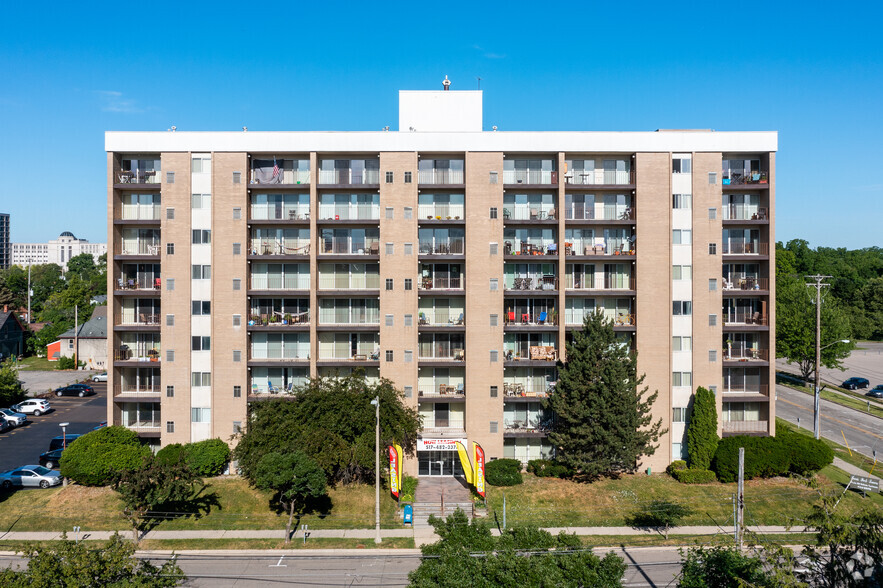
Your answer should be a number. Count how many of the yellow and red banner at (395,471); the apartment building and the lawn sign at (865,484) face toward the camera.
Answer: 3

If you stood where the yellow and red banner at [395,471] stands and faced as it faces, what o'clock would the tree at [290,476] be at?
The tree is roughly at 2 o'clock from the yellow and red banner.

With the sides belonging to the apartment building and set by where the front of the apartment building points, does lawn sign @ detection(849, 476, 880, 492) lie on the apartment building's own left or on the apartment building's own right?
on the apartment building's own left

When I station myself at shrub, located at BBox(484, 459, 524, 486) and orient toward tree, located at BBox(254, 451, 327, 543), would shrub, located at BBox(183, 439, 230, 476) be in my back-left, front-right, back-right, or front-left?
front-right

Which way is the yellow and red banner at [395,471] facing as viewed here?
toward the camera

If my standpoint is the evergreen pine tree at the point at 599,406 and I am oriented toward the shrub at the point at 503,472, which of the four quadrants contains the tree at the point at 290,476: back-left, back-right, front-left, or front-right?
front-left

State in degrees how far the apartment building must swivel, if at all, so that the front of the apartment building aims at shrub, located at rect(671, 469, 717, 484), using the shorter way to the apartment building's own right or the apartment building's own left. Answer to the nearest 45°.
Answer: approximately 90° to the apartment building's own left

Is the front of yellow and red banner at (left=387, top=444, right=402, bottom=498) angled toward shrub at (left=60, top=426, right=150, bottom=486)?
no

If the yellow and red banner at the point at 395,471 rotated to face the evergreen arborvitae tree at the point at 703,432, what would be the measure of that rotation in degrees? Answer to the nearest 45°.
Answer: approximately 90° to its left

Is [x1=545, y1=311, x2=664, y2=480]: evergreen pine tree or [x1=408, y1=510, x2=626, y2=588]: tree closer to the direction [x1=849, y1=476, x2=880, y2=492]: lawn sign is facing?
the tree

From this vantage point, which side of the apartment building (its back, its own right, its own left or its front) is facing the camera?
front

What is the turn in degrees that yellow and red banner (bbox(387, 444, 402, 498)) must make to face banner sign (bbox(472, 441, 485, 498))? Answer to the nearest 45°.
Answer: approximately 90° to its left

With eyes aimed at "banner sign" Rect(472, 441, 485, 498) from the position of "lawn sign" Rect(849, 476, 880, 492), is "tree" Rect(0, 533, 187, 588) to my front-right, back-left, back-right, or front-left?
front-left

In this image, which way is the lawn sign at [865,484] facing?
toward the camera

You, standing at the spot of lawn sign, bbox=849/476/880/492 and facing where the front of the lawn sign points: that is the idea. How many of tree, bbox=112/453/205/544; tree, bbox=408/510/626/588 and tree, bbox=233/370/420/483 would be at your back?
0

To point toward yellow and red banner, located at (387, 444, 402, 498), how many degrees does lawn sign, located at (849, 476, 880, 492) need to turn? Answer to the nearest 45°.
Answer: approximately 45° to its right

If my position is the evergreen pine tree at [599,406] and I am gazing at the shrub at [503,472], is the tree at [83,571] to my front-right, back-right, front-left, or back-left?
front-left

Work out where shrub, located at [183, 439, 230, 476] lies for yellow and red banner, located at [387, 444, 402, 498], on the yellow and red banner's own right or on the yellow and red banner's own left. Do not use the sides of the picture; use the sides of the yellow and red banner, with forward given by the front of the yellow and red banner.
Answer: on the yellow and red banner's own right

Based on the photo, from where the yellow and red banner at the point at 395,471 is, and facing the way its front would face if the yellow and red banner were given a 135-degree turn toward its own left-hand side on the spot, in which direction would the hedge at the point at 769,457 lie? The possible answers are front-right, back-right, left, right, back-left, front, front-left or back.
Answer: front-right

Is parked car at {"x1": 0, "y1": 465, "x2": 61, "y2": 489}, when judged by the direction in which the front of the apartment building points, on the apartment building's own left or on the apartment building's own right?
on the apartment building's own right
